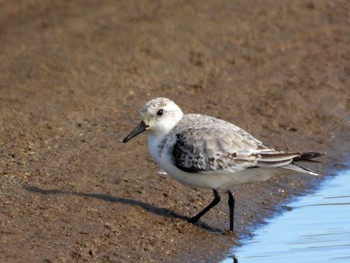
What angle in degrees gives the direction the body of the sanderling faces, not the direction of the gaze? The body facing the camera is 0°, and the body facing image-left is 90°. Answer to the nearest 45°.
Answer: approximately 90°
